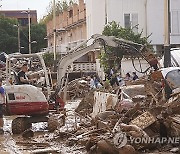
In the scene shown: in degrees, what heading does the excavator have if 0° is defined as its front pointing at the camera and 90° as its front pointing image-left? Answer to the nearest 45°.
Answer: approximately 270°

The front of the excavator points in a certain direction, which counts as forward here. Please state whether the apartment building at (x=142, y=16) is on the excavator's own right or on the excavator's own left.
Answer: on the excavator's own left
